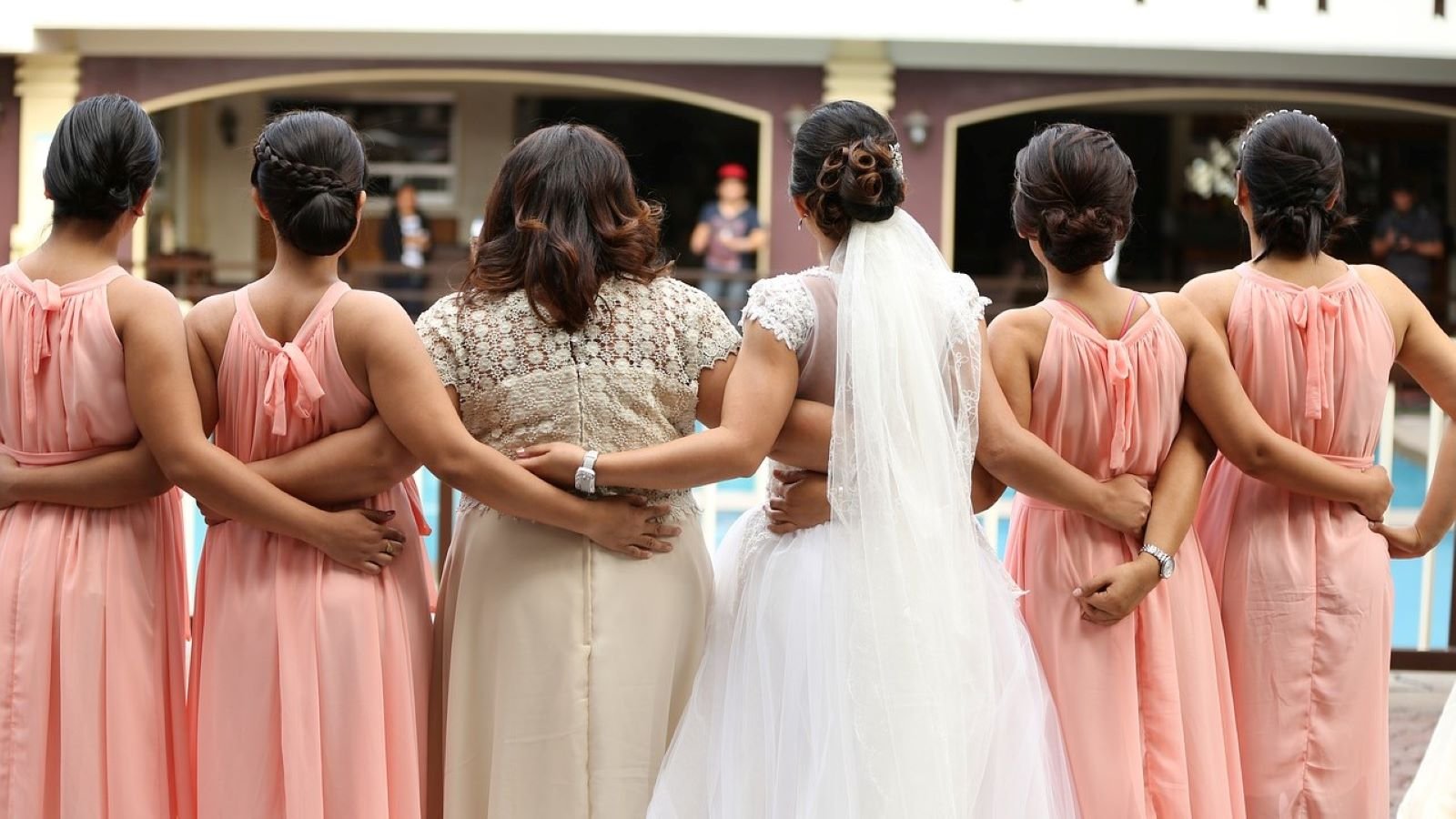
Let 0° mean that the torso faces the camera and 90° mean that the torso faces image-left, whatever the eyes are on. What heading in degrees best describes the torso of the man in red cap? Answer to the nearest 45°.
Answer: approximately 0°

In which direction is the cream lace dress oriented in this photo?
away from the camera

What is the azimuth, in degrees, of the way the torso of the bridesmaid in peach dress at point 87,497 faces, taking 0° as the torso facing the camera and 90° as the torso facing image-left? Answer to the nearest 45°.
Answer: approximately 180°

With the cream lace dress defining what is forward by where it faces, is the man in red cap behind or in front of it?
in front

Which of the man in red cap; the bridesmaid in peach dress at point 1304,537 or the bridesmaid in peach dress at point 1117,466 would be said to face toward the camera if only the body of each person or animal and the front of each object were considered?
the man in red cap

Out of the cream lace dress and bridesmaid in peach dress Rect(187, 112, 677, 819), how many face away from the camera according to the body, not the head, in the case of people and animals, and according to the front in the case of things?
2

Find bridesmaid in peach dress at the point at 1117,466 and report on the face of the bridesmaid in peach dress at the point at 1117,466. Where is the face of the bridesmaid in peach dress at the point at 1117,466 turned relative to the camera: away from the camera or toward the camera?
away from the camera

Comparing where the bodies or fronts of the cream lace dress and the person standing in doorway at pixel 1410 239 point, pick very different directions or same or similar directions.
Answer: very different directions

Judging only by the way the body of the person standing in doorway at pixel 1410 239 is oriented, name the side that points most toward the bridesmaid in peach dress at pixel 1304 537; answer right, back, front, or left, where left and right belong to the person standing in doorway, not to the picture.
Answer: front

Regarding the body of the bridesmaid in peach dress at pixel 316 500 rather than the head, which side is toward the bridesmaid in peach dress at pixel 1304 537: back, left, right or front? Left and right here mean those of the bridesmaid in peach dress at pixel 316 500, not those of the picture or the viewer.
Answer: right

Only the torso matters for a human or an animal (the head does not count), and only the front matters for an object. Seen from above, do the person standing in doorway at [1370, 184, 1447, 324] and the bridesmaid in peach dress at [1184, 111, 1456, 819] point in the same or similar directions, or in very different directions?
very different directions

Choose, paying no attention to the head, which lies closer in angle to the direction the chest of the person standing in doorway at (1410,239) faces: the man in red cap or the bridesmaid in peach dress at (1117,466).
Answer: the bridesmaid in peach dress

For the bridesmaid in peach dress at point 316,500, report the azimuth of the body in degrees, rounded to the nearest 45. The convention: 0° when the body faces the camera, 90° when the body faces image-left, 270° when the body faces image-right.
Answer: approximately 180°
